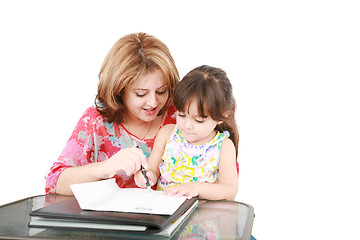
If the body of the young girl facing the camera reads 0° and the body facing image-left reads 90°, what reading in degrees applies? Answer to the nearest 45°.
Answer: approximately 45°

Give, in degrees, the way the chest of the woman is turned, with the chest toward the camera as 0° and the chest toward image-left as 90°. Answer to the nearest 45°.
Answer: approximately 315°

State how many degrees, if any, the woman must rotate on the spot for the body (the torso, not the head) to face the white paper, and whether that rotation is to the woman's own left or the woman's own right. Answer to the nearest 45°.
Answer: approximately 45° to the woman's own right
